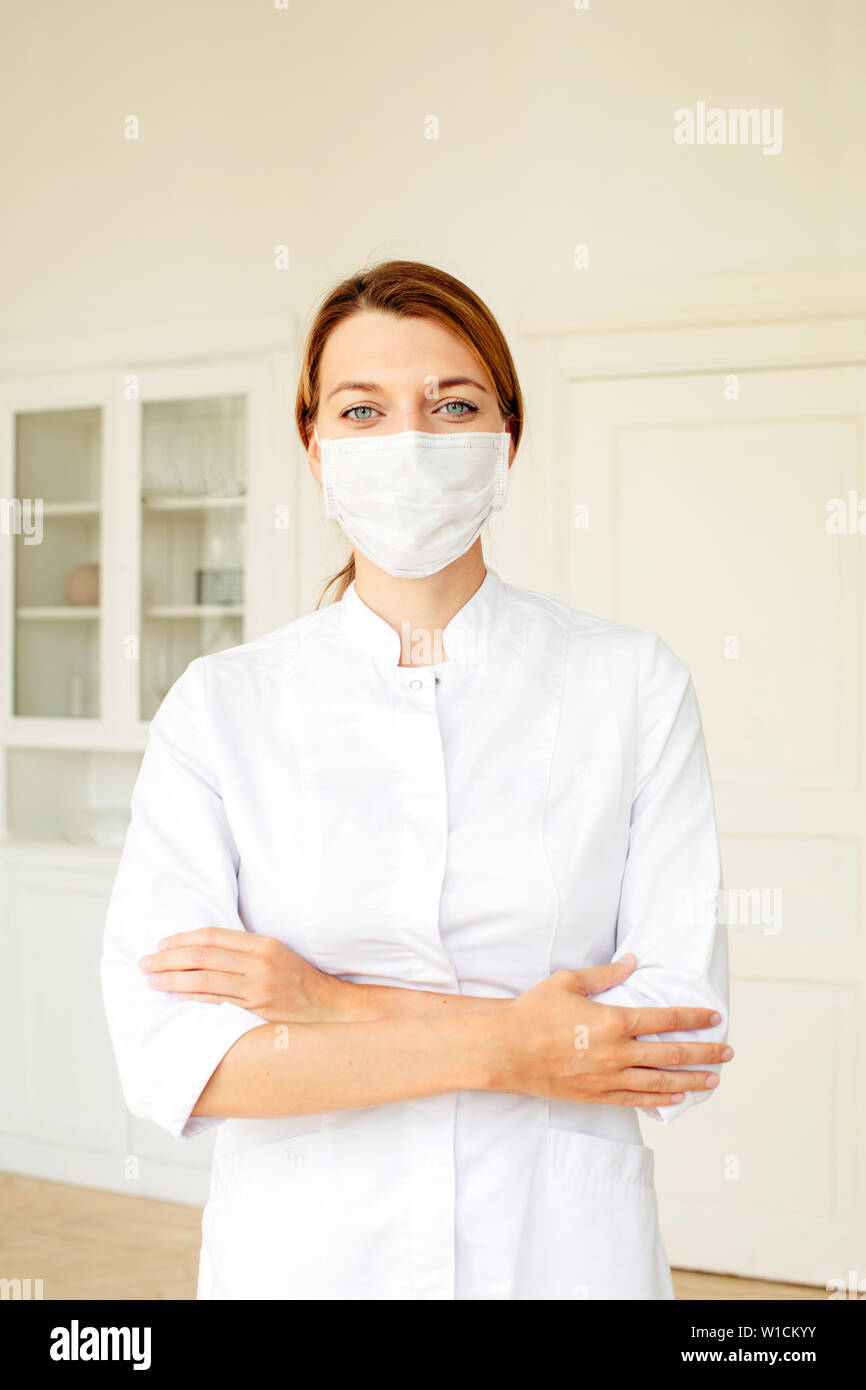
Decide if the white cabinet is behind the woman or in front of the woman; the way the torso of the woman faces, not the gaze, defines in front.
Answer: behind

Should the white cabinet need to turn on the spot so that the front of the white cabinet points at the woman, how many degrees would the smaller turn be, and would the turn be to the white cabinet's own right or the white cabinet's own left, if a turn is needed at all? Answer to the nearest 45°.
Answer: approximately 45° to the white cabinet's own left

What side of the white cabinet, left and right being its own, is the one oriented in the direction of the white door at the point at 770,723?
left

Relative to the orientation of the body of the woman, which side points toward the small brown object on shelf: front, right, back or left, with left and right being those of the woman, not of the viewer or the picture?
back

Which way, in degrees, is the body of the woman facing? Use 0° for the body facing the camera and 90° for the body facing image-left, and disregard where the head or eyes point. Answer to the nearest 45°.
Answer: approximately 0°

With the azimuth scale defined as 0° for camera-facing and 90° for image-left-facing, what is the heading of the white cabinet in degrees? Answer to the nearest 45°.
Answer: approximately 45°

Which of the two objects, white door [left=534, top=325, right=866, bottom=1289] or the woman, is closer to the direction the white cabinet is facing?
the woman
